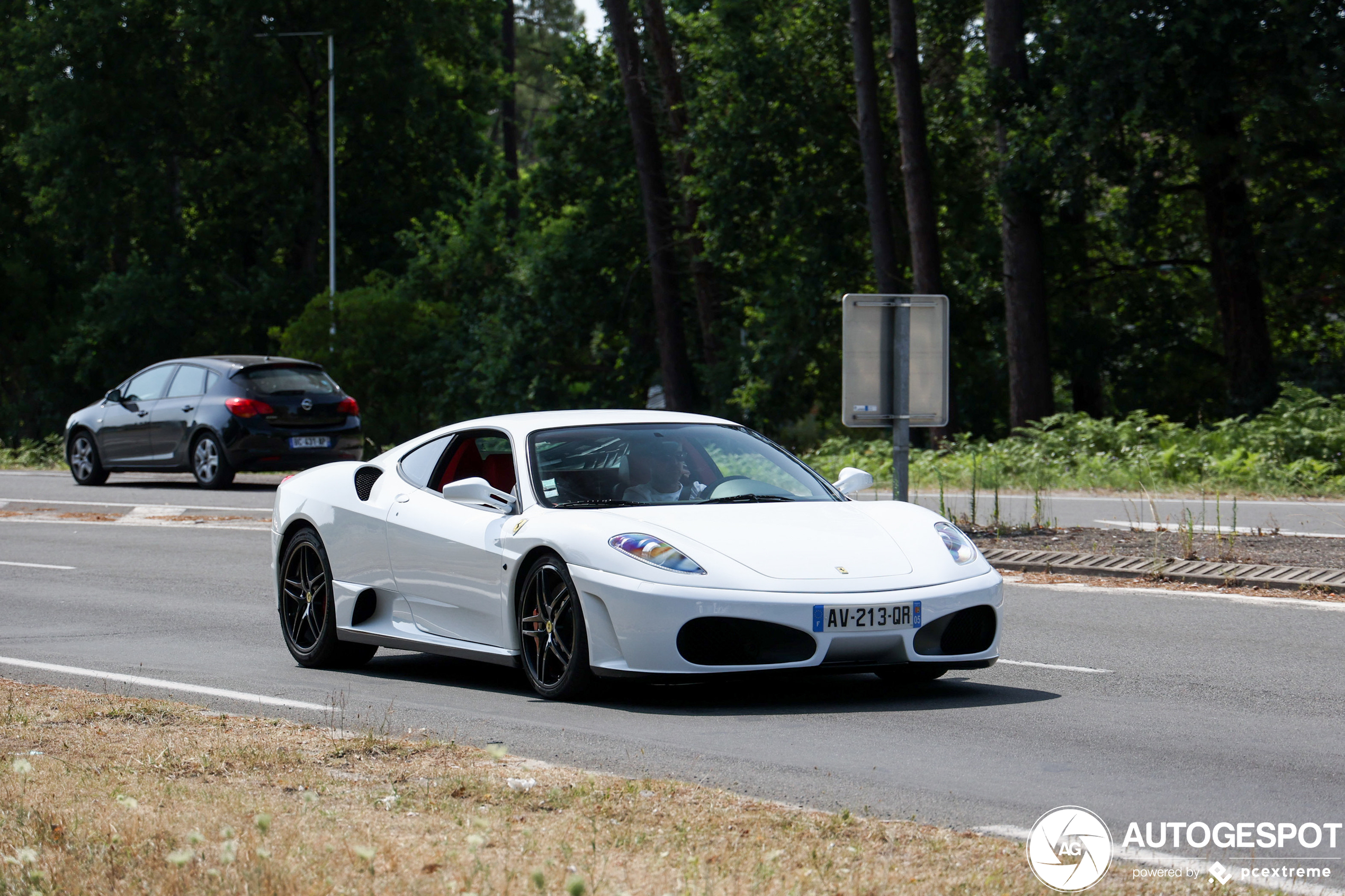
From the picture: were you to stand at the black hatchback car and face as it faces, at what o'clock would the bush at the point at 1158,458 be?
The bush is roughly at 5 o'clock from the black hatchback car.

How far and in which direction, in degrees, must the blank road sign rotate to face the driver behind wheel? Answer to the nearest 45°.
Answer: approximately 180°

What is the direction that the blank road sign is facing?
away from the camera

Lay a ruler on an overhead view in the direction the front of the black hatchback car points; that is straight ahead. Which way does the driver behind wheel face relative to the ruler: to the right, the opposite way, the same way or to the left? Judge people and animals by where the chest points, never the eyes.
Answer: the opposite way

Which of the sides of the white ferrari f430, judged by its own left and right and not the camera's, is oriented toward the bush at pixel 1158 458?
left

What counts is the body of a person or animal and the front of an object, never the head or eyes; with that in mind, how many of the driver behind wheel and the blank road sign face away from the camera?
1

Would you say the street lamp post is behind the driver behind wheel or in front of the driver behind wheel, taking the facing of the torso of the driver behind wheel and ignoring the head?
behind

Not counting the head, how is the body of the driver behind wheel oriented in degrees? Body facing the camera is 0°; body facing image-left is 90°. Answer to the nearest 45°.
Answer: approximately 315°

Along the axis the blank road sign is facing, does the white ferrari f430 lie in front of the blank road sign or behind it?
behind

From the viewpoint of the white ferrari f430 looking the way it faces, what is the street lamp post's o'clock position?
The street lamp post is roughly at 7 o'clock from the white ferrari f430.
